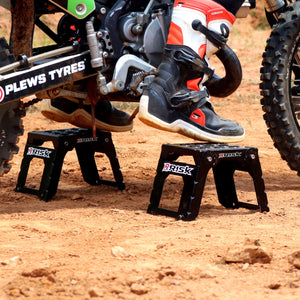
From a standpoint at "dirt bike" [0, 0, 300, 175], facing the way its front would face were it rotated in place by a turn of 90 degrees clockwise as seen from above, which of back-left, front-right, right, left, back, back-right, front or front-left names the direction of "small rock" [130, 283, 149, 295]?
front

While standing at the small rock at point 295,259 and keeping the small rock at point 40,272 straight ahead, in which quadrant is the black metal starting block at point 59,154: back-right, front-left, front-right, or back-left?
front-right

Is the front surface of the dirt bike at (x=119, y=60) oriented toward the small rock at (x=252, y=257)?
no

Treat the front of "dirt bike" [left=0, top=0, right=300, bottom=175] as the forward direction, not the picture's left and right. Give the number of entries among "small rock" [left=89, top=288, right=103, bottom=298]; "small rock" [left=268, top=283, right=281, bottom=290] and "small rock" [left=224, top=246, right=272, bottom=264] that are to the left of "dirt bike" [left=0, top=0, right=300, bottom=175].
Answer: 0

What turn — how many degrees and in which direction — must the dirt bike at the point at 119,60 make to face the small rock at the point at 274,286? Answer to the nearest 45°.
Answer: approximately 45° to its right

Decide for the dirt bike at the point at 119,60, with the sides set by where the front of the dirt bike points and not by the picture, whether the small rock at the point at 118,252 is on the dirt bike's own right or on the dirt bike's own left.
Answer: on the dirt bike's own right

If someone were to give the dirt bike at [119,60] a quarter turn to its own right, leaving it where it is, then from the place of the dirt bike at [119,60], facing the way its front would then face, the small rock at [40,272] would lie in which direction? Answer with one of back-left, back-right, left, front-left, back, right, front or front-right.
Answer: front

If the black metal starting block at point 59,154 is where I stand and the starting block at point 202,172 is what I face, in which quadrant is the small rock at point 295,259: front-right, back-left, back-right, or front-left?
front-right

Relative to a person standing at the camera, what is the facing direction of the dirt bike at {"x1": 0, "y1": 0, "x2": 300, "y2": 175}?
facing to the right of the viewer

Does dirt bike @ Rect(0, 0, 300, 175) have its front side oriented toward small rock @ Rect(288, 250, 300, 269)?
no
